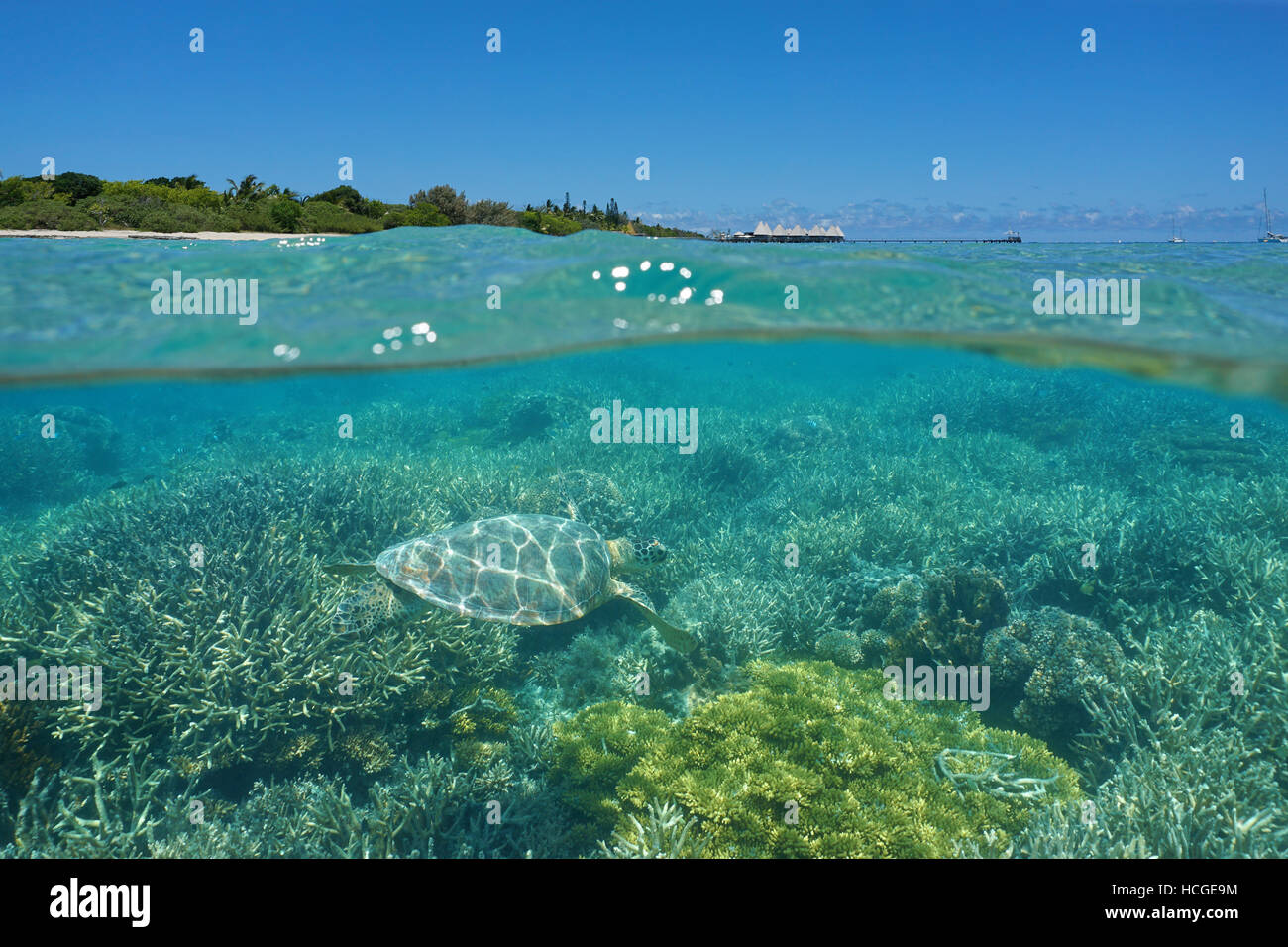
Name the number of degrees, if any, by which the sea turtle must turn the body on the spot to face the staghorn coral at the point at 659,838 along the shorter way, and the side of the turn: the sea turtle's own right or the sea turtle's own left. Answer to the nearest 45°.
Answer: approximately 90° to the sea turtle's own right

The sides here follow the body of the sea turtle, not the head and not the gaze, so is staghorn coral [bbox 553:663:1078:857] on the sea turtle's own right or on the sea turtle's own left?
on the sea turtle's own right

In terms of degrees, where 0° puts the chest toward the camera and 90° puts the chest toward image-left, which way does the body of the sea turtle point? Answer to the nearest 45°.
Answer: approximately 270°

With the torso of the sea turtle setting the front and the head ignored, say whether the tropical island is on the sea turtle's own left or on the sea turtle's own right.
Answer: on the sea turtle's own left
